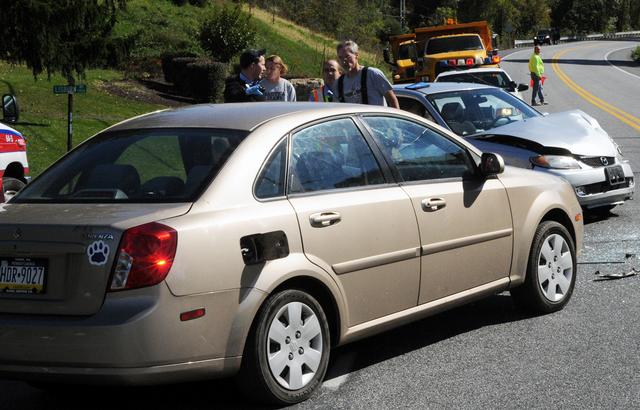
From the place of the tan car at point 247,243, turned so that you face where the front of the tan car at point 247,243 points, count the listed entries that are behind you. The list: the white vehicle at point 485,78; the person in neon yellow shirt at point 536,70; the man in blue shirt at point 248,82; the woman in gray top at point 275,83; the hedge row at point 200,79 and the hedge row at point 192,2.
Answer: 0

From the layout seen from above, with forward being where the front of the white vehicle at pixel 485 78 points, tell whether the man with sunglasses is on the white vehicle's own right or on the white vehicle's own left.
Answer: on the white vehicle's own right

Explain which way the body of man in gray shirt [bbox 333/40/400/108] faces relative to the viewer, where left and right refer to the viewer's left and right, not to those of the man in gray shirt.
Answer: facing the viewer and to the left of the viewer

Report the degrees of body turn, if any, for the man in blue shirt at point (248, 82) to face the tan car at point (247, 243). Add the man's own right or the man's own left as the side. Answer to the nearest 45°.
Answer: approximately 90° to the man's own right

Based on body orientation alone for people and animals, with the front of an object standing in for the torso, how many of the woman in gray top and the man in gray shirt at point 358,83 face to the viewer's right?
0

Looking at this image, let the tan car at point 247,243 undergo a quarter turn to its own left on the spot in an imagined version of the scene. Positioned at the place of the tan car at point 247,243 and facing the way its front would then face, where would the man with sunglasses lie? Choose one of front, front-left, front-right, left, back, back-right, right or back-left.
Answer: front-right

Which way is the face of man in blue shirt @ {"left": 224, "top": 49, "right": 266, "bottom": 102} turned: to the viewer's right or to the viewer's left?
to the viewer's right

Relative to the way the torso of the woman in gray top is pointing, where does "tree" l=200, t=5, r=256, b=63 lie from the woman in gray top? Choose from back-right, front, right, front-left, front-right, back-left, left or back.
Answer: back-right

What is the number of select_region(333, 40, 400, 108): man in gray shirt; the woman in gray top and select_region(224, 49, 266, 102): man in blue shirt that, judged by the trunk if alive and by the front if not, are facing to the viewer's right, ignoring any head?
1

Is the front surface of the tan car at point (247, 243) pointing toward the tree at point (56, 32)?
no

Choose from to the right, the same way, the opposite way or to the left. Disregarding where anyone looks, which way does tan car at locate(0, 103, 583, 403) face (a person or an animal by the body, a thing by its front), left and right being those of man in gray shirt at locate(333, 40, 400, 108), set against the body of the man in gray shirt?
the opposite way

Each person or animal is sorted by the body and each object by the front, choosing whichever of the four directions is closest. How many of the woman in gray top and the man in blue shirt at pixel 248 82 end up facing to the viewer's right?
1

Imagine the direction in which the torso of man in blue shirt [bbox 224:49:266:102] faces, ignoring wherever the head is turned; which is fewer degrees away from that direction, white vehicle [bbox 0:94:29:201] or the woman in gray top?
the woman in gray top

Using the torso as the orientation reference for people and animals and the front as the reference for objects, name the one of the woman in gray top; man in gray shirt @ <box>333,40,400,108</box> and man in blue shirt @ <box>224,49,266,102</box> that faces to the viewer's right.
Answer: man in blue shirt @ <box>224,49,266,102</box>

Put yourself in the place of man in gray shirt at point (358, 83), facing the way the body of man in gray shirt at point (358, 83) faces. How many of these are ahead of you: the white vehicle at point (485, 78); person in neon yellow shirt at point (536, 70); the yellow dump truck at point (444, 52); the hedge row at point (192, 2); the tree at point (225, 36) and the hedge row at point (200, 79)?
0

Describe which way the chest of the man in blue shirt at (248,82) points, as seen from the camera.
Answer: to the viewer's right

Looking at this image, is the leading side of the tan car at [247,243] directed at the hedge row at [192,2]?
no

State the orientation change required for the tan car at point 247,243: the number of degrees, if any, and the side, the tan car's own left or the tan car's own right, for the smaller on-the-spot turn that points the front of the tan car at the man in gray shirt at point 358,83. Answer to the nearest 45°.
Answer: approximately 45° to the tan car's own left

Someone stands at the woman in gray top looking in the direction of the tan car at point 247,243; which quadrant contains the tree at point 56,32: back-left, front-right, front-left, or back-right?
back-right

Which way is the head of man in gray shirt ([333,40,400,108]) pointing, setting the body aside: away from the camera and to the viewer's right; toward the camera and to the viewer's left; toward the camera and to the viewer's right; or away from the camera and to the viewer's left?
toward the camera and to the viewer's left

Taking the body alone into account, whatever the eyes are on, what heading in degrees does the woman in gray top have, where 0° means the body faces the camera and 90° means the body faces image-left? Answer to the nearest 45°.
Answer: approximately 45°
